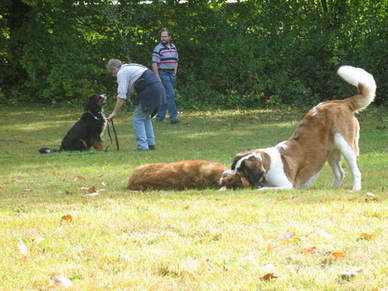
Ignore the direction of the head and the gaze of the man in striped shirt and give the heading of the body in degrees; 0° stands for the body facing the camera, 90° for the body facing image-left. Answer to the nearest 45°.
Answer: approximately 0°

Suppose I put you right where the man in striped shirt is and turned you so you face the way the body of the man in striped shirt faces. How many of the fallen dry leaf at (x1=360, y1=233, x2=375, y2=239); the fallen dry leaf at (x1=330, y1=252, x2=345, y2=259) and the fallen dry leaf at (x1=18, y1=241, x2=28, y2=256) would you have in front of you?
3

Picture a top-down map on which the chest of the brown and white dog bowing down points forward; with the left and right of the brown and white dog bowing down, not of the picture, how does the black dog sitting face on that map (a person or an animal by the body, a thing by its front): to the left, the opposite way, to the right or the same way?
the opposite way

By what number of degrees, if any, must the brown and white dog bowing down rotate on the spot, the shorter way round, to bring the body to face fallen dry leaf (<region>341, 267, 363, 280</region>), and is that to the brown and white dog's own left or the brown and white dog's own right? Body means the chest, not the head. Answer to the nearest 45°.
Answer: approximately 90° to the brown and white dog's own left

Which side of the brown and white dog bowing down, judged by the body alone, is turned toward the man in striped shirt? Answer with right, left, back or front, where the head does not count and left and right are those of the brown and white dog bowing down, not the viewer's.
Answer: right

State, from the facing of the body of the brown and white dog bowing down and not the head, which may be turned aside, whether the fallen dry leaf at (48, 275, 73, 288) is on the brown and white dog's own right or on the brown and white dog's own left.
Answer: on the brown and white dog's own left

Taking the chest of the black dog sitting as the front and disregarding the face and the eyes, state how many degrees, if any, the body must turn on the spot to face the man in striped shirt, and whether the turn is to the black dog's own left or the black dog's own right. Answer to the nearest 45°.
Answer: approximately 45° to the black dog's own left

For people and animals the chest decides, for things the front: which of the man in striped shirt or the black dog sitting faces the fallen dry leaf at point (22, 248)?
the man in striped shirt

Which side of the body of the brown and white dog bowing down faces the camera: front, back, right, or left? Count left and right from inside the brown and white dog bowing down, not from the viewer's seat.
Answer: left

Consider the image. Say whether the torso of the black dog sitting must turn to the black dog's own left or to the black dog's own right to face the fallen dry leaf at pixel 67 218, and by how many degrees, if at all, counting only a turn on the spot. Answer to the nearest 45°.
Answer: approximately 90° to the black dog's own right
